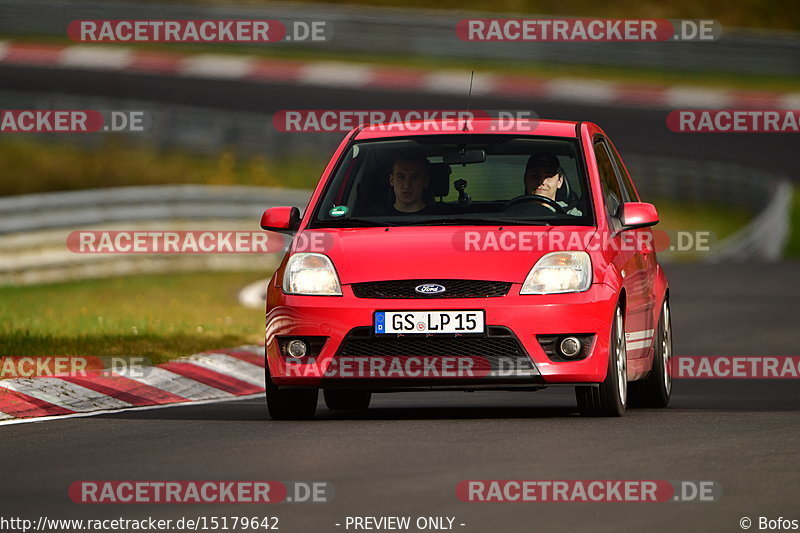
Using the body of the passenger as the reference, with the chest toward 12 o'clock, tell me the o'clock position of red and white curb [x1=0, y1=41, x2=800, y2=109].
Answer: The red and white curb is roughly at 6 o'clock from the passenger.

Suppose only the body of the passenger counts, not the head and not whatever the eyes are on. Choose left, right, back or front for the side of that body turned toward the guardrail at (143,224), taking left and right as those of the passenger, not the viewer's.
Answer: back

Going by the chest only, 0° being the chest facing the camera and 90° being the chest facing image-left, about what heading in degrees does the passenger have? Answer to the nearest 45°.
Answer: approximately 0°

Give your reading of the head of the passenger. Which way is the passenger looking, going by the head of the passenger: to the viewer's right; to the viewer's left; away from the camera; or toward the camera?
toward the camera

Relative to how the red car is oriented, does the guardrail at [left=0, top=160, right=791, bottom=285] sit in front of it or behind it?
behind

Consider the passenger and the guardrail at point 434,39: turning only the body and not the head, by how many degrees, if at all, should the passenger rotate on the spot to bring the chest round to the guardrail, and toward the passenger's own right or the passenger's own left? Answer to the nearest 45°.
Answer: approximately 180°

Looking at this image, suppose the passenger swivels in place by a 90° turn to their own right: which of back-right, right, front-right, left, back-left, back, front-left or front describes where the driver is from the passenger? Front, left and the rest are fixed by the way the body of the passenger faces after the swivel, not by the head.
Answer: back

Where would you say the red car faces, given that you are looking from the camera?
facing the viewer

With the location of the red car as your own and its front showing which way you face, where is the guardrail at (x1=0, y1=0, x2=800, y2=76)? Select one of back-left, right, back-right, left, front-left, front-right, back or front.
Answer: back

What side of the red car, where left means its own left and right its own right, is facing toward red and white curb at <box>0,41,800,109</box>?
back

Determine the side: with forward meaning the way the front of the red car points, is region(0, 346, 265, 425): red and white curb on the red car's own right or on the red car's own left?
on the red car's own right
